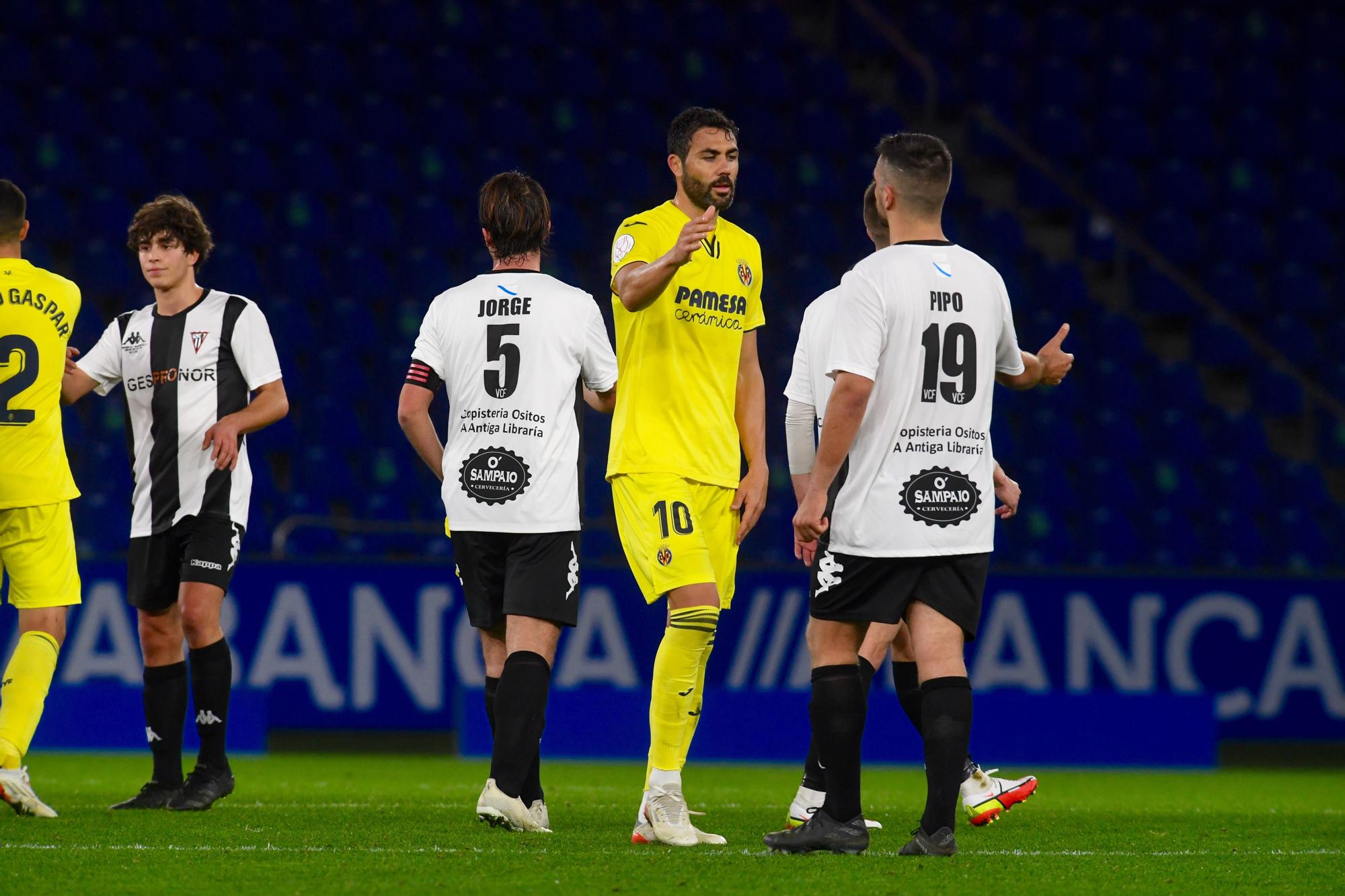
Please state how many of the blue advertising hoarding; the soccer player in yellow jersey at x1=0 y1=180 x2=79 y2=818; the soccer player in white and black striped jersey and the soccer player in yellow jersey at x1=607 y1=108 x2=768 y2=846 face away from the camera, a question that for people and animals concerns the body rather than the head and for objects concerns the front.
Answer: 1

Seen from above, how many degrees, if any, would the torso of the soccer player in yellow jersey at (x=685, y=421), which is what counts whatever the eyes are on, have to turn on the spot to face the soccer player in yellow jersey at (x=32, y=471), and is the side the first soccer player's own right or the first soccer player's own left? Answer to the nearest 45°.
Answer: approximately 135° to the first soccer player's own right

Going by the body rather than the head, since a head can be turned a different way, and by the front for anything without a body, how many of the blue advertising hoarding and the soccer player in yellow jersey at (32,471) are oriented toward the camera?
1

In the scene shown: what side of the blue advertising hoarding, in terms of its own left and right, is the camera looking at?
front

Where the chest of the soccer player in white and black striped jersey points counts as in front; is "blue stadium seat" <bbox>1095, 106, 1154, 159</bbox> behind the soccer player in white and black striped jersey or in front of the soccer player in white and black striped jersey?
behind

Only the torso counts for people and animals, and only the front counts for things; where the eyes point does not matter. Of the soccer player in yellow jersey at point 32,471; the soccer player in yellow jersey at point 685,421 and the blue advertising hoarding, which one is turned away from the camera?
the soccer player in yellow jersey at point 32,471

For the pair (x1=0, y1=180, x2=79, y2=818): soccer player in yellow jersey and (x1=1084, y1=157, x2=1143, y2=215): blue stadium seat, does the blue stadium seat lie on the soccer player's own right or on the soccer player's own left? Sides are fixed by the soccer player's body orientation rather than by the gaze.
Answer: on the soccer player's own right

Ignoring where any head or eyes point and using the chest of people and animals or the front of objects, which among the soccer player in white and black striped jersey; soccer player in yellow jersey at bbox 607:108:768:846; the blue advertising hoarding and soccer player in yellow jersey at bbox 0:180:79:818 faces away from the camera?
soccer player in yellow jersey at bbox 0:180:79:818

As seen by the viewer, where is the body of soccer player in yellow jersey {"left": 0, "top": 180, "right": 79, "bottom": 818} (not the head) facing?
away from the camera

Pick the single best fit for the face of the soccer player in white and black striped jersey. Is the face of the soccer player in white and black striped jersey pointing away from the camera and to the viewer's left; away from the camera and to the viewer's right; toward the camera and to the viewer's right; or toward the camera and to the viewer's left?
toward the camera and to the viewer's left

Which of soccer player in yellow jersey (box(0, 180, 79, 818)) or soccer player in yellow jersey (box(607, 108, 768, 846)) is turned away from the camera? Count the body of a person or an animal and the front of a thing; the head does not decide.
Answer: soccer player in yellow jersey (box(0, 180, 79, 818))

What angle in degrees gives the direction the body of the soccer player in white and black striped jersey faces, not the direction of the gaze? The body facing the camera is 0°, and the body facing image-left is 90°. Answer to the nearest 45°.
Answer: approximately 45°

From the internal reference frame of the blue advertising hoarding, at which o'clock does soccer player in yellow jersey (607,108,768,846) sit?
The soccer player in yellow jersey is roughly at 12 o'clock from the blue advertising hoarding.

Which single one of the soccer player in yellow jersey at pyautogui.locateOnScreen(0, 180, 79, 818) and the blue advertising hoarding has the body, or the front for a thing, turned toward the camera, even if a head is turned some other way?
the blue advertising hoarding

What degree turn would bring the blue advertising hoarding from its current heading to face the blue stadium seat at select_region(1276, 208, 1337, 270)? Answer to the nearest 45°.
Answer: approximately 135° to its left

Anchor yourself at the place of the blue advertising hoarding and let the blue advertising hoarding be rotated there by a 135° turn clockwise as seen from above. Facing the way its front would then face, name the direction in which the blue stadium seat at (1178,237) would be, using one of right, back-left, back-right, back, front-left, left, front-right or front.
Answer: right

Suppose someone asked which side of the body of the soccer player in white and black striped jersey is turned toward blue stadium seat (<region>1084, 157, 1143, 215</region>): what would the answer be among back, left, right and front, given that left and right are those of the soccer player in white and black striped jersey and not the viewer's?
back

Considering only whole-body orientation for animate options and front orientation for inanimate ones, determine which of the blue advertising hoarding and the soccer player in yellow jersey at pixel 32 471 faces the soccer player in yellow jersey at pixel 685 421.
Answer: the blue advertising hoarding
